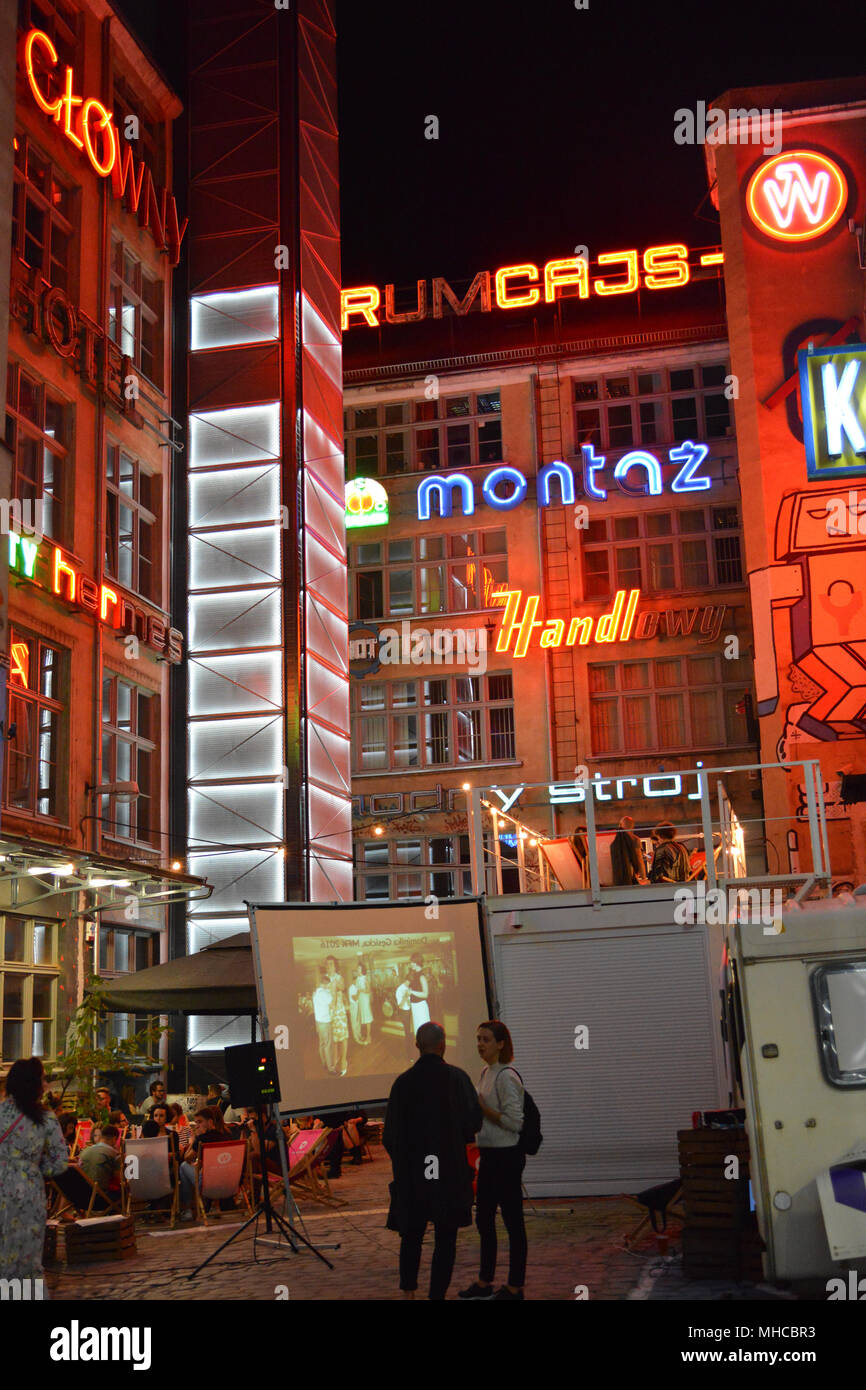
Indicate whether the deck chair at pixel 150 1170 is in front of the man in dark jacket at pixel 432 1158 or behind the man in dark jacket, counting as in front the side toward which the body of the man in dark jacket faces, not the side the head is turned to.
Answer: in front

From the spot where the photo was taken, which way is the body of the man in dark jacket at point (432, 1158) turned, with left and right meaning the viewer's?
facing away from the viewer

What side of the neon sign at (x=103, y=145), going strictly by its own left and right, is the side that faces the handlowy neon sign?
left

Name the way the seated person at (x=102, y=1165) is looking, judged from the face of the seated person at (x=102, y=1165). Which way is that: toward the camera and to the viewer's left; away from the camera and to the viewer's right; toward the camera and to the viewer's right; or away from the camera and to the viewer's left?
away from the camera and to the viewer's right

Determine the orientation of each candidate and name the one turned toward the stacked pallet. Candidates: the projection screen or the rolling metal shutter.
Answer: the rolling metal shutter

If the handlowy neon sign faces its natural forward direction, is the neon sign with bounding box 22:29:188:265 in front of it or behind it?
in front

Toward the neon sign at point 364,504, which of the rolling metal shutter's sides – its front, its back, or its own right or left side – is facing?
back

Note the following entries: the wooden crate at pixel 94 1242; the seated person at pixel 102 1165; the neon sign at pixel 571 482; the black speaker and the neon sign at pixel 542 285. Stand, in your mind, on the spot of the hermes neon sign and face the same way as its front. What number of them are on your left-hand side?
2

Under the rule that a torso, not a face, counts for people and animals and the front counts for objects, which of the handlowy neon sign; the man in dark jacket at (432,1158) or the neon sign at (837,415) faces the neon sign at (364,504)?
the man in dark jacket

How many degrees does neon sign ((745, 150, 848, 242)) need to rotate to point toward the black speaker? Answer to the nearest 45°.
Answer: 0° — it already faces it

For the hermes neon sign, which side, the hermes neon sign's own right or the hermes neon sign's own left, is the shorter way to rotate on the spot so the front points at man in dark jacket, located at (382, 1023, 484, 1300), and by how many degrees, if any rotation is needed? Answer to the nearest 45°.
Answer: approximately 45° to the hermes neon sign's own right
